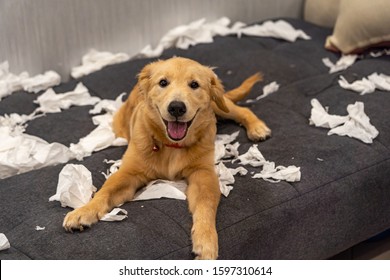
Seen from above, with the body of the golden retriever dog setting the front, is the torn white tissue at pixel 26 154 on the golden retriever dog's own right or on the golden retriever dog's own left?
on the golden retriever dog's own right

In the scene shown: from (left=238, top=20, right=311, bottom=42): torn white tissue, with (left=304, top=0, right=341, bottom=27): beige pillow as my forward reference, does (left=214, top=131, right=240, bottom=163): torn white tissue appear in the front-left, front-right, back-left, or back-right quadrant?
back-right

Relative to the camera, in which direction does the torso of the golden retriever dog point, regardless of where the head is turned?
toward the camera

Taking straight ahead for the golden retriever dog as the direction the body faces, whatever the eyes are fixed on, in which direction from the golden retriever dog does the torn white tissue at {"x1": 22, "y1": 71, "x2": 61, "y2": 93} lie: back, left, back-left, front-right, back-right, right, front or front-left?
back-right

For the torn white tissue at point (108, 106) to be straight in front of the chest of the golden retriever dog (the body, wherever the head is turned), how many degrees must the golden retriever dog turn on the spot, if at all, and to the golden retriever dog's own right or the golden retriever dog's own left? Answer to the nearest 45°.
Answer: approximately 135° to the golden retriever dog's own right

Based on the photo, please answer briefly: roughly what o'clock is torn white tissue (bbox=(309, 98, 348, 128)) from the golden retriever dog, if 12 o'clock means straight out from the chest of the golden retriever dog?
The torn white tissue is roughly at 8 o'clock from the golden retriever dog.
